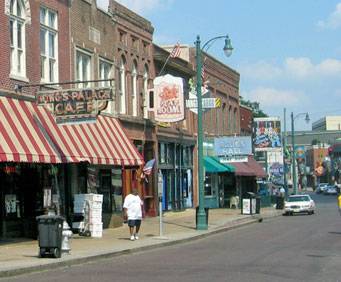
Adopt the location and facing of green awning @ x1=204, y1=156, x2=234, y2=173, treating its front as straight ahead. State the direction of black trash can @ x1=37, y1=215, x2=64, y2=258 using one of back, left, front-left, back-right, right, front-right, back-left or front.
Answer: front-right

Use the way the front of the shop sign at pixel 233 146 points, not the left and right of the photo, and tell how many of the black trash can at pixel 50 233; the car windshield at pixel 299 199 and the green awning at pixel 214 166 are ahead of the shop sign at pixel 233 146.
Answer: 1

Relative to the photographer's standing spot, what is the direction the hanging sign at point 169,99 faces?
facing the viewer

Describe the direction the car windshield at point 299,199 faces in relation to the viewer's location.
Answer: facing the viewer

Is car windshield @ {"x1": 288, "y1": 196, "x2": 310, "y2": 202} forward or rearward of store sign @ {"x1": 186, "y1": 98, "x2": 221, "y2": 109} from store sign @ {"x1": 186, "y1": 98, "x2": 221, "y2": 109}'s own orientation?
rearward

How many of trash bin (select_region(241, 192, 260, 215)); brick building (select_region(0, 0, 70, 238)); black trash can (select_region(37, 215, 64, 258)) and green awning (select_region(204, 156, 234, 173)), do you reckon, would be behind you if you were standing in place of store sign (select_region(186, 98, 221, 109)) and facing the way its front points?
2

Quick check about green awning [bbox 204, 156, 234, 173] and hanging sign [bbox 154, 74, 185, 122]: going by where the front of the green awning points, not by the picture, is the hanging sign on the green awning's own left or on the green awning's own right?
on the green awning's own right

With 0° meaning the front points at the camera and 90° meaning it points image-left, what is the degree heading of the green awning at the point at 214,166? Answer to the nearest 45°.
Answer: approximately 315°

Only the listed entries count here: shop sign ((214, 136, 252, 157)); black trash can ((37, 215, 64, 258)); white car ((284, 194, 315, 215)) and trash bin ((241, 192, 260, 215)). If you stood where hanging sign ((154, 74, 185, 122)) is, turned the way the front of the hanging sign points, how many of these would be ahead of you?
1

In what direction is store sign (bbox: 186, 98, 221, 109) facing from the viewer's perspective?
toward the camera

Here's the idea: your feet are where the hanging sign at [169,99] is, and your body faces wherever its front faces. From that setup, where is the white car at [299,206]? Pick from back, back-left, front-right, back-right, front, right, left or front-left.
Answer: back-left
